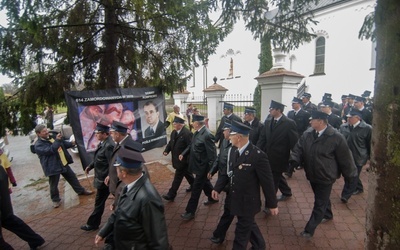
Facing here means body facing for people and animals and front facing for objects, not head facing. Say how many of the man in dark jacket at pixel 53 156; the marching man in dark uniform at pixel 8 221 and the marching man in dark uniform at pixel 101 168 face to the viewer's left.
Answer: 2

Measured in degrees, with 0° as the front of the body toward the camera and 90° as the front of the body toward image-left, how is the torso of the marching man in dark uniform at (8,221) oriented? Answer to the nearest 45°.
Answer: approximately 90°

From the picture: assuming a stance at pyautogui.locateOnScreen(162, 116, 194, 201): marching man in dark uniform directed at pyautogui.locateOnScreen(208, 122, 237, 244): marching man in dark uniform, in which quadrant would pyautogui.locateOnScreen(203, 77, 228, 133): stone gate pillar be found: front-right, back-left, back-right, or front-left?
back-left

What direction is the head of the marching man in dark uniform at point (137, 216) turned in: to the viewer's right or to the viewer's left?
to the viewer's left

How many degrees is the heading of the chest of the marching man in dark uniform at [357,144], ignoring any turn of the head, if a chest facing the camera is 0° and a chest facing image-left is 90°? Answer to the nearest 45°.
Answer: approximately 45°

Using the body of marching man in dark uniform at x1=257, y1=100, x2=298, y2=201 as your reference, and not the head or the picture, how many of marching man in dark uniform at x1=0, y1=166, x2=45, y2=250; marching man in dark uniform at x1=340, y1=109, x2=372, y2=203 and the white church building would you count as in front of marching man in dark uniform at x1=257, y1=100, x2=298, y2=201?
1

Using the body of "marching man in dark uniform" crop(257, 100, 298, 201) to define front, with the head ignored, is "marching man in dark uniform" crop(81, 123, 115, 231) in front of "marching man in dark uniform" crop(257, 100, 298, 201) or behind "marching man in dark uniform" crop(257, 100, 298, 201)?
in front

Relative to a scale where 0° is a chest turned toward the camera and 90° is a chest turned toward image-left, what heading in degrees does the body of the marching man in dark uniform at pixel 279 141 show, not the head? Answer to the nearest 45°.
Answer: approximately 45°

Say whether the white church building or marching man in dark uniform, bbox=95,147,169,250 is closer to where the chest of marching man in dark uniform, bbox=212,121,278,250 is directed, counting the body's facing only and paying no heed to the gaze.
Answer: the marching man in dark uniform

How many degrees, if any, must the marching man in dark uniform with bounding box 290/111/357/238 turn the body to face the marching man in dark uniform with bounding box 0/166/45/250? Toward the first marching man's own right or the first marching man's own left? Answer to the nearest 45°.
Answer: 0° — they already face them

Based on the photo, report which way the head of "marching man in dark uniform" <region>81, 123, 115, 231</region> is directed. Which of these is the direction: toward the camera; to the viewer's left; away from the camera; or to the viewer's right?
to the viewer's left

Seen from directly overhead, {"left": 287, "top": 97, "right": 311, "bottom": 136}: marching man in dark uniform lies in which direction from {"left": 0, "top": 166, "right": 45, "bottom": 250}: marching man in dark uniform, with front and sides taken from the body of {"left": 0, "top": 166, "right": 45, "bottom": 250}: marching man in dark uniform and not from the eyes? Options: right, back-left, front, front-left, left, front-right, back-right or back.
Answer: back

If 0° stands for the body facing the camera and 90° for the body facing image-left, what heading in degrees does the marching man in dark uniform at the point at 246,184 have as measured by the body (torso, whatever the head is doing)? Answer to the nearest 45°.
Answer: approximately 45°

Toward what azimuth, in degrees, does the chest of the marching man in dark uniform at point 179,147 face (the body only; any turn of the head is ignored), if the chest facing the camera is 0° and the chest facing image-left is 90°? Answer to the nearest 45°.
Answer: approximately 45°
